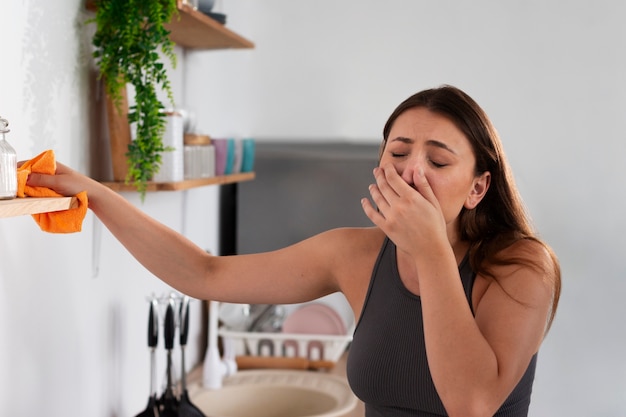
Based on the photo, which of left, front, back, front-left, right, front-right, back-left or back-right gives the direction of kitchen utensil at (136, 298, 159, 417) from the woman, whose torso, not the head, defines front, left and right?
right

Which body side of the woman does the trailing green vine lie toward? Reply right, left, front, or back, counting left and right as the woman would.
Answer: right

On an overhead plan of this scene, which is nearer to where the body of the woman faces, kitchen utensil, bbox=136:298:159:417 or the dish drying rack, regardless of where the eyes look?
the kitchen utensil

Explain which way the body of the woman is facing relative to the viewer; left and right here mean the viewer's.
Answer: facing the viewer and to the left of the viewer

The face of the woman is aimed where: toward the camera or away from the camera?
toward the camera

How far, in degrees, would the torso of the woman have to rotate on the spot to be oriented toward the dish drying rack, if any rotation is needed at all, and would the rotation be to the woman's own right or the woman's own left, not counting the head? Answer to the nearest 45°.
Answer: approximately 135° to the woman's own right

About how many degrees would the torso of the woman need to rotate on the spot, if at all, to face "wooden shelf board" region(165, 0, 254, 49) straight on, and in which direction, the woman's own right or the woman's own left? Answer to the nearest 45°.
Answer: approximately 90° to the woman's own right

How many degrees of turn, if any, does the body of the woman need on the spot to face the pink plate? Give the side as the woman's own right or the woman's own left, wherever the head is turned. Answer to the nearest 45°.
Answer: approximately 135° to the woman's own right

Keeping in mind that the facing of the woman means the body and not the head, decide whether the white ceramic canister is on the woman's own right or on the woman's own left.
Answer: on the woman's own right

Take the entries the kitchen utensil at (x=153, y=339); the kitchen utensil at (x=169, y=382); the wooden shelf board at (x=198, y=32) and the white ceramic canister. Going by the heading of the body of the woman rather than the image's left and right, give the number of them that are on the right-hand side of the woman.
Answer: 4

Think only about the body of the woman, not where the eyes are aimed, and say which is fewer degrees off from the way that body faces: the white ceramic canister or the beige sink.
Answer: the white ceramic canister

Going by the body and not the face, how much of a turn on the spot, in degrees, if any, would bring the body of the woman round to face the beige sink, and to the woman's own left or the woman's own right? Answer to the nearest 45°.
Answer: approximately 135° to the woman's own right

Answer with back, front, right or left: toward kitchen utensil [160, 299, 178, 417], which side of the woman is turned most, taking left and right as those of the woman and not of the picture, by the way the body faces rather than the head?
right
